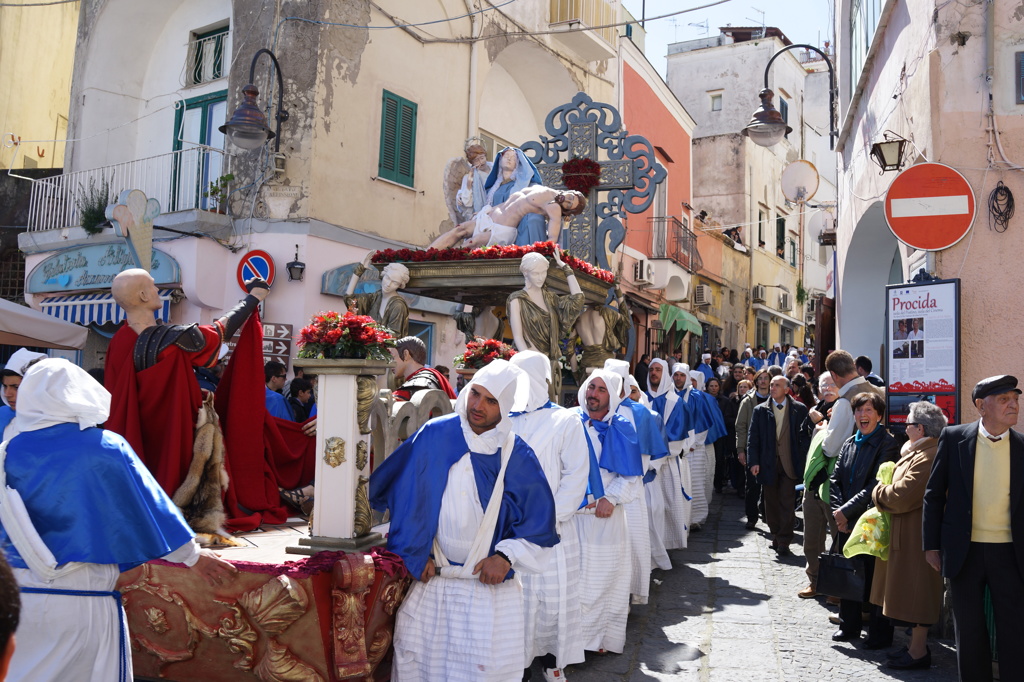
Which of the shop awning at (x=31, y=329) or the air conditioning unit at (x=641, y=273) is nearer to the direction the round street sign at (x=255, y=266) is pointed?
the shop awning

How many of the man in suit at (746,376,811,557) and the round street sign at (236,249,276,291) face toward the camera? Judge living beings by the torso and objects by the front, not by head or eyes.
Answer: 2

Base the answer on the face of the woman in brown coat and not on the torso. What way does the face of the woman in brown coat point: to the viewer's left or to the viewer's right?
to the viewer's left

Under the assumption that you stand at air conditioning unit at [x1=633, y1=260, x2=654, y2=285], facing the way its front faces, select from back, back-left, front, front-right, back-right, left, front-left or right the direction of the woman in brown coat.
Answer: front-right

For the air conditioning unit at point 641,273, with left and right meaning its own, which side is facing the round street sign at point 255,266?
right

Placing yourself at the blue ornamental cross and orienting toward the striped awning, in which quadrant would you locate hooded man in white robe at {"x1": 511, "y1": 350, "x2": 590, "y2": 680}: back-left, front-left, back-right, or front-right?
back-left

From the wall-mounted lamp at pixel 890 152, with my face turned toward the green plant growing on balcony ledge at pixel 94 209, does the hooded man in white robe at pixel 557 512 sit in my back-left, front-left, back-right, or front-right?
front-left

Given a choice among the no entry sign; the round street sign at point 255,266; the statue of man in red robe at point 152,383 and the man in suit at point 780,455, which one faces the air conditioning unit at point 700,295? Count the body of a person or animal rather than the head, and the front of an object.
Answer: the statue of man in red robe

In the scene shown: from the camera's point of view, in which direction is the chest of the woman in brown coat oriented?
to the viewer's left

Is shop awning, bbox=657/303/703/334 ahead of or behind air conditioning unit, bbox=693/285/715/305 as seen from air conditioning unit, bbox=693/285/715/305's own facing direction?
ahead

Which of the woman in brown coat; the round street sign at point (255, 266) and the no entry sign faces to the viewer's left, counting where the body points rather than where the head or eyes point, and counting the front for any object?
the woman in brown coat

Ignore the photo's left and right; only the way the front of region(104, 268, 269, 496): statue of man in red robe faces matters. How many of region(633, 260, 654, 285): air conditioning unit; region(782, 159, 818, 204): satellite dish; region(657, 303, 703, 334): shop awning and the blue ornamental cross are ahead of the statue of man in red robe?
4

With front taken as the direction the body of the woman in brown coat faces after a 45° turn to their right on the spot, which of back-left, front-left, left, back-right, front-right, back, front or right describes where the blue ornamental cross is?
front

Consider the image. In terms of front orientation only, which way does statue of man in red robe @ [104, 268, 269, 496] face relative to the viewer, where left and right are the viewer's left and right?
facing away from the viewer and to the right of the viewer

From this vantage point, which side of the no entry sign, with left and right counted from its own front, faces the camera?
front

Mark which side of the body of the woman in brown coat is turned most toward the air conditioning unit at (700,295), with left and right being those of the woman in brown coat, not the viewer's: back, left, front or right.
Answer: right

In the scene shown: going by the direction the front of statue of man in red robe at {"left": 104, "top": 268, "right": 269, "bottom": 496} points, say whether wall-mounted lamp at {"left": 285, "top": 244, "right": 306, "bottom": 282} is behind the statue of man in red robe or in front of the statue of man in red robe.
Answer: in front

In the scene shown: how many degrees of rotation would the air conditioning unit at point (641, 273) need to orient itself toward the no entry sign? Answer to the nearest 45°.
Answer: approximately 45° to its right

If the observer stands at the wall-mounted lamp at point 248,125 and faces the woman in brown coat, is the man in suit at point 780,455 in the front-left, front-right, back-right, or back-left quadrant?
front-left
